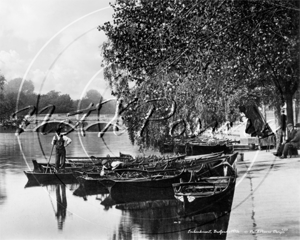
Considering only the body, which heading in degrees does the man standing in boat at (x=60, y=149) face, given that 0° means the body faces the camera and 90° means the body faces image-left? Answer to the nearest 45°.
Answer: approximately 0°

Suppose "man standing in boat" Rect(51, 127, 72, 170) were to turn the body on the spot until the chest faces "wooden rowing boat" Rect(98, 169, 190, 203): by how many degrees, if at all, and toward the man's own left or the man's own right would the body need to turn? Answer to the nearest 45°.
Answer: approximately 45° to the man's own left

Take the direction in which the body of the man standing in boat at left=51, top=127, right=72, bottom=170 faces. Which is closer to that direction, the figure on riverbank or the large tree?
the figure on riverbank

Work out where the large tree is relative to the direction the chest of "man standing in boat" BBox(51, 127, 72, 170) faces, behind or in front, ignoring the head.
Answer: behind

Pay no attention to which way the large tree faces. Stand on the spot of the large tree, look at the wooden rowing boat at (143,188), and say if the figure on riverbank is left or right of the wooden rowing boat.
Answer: left

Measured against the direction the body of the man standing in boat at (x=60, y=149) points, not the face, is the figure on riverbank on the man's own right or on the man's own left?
on the man's own left

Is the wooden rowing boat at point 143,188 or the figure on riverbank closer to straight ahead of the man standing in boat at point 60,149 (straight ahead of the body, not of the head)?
the wooden rowing boat
